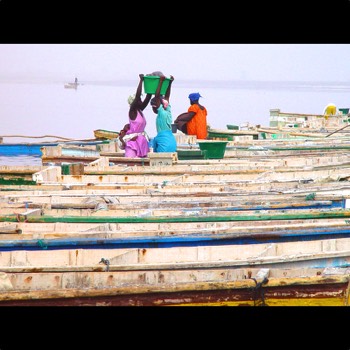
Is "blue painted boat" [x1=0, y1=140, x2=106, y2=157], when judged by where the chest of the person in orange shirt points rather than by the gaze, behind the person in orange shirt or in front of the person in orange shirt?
in front

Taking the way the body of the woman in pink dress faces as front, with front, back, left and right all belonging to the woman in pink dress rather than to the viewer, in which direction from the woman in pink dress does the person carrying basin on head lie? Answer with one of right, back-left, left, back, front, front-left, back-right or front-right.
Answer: front

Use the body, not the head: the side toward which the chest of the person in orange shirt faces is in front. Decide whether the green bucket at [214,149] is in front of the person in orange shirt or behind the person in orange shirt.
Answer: behind

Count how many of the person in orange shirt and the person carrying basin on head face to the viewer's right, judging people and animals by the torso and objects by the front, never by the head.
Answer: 0

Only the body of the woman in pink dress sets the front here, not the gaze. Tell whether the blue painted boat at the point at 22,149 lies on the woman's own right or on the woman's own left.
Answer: on the woman's own left

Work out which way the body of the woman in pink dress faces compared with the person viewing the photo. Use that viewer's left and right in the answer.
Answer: facing to the right of the viewer

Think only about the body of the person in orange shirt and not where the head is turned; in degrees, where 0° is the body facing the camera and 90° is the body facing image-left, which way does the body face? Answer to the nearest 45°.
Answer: approximately 135°

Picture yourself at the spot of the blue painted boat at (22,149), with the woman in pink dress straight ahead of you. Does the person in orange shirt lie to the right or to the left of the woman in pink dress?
left

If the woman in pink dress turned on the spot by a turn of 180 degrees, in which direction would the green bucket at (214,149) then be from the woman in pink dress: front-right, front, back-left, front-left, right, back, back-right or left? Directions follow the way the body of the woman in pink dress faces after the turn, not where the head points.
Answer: back
